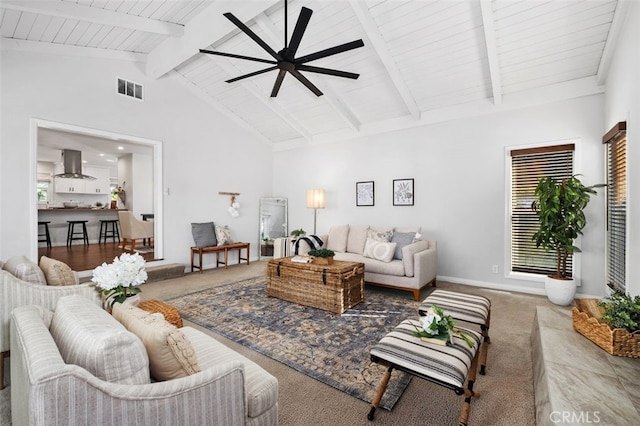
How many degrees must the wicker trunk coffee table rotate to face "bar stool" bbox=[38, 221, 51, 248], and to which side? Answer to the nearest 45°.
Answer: approximately 90° to its right

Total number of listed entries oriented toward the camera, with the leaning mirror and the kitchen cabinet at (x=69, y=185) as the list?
2

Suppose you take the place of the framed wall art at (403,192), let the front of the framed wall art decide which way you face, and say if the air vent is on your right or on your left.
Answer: on your right

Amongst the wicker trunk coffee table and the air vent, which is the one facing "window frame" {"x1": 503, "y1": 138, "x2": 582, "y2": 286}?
the air vent

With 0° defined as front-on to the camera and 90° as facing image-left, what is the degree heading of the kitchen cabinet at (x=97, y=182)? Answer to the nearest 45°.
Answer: approximately 0°
